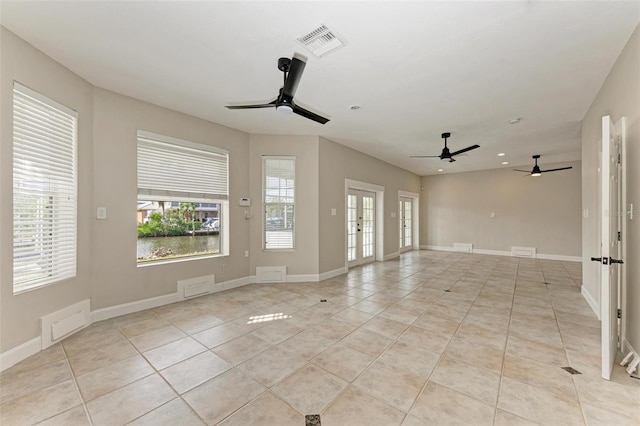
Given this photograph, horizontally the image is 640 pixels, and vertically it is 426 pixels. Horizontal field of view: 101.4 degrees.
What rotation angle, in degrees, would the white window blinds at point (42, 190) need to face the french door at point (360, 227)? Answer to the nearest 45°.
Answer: approximately 45° to its left

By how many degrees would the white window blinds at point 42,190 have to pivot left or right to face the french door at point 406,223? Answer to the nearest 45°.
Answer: approximately 45° to its left

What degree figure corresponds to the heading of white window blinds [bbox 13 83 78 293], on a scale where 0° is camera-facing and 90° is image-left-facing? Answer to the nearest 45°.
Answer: approximately 315°

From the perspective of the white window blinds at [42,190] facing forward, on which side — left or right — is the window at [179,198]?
on its left

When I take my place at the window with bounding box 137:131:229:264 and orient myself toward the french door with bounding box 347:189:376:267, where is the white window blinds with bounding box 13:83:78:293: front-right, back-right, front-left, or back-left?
back-right

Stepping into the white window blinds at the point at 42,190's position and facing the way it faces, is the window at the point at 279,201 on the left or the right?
on its left
